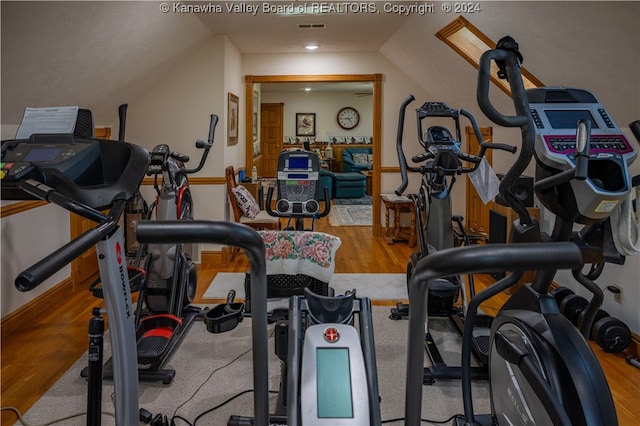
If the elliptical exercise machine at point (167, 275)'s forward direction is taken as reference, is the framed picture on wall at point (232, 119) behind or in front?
in front

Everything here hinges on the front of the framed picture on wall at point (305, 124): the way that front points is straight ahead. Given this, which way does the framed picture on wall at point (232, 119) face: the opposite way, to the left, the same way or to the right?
to the left

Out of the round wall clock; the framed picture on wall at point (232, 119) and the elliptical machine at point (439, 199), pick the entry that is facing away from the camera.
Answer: the elliptical machine

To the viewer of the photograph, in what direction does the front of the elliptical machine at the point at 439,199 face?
facing away from the viewer

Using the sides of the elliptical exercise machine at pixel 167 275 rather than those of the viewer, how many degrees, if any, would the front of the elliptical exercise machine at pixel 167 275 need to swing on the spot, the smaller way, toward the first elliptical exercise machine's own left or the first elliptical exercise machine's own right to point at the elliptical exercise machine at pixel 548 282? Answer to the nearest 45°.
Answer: approximately 135° to the first elliptical exercise machine's own right

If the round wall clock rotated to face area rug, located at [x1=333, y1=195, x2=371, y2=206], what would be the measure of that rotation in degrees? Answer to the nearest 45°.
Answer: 0° — it already faces it

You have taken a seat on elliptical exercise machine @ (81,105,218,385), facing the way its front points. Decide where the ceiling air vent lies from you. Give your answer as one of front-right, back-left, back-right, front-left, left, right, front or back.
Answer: front-right

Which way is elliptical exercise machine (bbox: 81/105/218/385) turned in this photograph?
away from the camera

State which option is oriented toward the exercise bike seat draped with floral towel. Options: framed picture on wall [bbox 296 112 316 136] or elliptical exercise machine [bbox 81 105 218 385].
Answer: the framed picture on wall

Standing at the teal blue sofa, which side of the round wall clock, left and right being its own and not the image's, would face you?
front

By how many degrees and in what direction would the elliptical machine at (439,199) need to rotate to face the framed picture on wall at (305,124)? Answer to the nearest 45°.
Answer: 0° — it already faces it

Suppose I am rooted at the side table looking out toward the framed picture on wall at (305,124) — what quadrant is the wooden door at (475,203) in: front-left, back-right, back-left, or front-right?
back-right

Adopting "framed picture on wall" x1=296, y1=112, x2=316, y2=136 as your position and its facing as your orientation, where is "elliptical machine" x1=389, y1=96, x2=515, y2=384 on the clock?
The elliptical machine is roughly at 12 o'clock from the framed picture on wall.

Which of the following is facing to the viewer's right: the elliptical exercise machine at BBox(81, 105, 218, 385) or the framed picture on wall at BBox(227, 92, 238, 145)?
the framed picture on wall

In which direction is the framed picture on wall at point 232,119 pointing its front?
to the viewer's right
